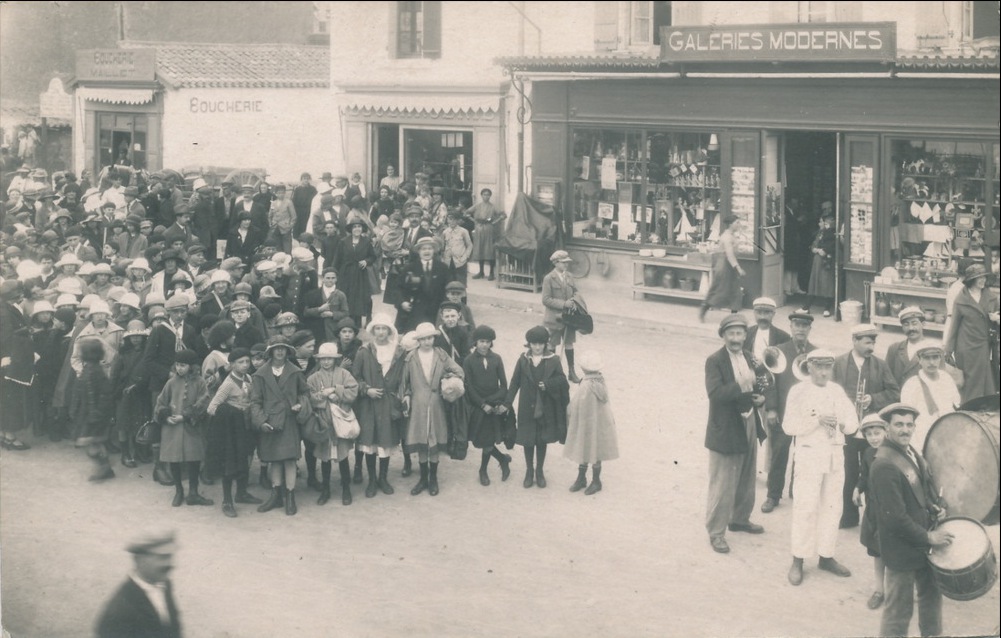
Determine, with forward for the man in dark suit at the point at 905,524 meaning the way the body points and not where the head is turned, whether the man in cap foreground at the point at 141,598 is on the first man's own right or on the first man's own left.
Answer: on the first man's own right

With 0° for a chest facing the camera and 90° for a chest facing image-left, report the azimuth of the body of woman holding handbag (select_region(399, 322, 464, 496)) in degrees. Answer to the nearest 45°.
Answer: approximately 0°

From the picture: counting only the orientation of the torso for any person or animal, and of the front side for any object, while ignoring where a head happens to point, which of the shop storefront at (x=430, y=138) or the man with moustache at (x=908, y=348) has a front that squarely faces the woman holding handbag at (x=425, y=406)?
the shop storefront

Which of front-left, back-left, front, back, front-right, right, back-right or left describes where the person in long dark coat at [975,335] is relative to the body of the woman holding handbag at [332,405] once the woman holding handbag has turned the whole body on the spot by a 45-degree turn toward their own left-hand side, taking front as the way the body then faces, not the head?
front

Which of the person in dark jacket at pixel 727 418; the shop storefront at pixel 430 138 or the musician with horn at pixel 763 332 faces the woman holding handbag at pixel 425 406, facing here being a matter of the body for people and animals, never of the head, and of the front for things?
the shop storefront

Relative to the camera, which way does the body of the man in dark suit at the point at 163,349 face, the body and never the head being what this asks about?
toward the camera

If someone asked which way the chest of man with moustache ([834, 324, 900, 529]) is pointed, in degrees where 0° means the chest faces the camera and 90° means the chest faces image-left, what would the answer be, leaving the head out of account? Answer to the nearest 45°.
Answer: approximately 0°

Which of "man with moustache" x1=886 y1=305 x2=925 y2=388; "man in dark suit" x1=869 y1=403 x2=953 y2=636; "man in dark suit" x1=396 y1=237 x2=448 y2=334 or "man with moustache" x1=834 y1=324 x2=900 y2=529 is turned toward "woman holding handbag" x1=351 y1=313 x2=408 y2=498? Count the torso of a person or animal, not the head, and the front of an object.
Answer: "man in dark suit" x1=396 y1=237 x2=448 y2=334

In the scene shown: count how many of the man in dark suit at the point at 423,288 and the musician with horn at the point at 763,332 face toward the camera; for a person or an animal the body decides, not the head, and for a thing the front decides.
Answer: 2

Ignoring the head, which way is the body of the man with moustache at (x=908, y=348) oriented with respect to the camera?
toward the camera

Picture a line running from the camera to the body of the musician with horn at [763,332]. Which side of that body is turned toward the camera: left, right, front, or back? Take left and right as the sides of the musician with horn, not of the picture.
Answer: front
